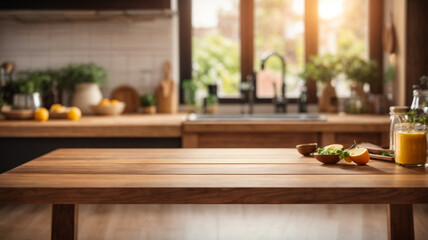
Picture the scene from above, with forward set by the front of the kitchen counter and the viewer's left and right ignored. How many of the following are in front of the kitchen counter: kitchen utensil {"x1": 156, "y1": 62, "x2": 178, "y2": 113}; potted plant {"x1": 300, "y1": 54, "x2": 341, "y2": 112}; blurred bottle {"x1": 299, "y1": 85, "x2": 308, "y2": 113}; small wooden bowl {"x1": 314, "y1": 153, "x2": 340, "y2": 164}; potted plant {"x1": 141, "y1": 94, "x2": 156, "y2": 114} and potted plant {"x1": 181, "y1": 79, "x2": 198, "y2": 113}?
1

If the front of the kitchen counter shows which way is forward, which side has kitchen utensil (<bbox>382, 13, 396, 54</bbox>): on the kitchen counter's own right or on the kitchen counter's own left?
on the kitchen counter's own left

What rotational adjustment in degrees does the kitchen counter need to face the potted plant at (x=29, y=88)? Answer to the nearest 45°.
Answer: approximately 90° to its right

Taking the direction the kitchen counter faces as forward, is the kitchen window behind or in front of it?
behind

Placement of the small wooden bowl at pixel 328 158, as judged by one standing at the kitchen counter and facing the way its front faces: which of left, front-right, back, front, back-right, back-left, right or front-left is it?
front

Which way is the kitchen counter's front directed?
toward the camera

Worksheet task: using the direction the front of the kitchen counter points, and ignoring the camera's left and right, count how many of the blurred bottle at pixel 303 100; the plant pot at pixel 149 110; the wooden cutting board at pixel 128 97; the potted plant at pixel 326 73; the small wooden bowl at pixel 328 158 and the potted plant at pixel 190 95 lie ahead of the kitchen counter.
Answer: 1

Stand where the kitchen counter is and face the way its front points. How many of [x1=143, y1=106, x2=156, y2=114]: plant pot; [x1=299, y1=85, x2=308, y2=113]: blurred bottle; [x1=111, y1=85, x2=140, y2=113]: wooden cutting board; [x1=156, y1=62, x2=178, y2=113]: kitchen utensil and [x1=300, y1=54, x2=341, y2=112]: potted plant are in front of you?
0

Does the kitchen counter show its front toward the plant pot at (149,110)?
no

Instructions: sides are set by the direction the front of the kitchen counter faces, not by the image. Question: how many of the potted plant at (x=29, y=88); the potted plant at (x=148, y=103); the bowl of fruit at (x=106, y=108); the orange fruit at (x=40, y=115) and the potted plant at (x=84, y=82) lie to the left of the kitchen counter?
0

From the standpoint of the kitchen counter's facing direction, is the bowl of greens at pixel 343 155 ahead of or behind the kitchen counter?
ahead

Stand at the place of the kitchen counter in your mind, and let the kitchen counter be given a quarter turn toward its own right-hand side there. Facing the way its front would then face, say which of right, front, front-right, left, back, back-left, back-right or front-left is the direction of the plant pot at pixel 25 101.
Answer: front

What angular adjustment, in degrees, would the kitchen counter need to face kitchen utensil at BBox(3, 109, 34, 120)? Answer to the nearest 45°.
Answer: approximately 90° to its right

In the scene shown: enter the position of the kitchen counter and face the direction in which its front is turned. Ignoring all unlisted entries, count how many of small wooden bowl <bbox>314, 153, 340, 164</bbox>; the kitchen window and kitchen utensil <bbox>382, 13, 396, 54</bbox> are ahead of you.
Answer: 1
